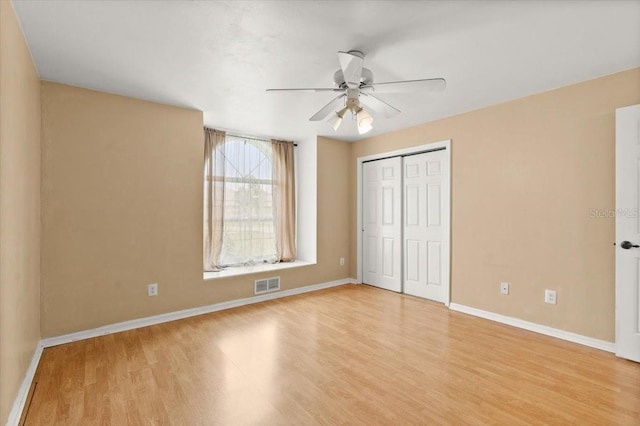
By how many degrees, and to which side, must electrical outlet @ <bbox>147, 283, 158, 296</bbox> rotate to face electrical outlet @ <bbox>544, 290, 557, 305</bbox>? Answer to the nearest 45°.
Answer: approximately 45° to its left

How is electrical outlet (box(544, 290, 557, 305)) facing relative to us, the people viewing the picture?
facing the viewer

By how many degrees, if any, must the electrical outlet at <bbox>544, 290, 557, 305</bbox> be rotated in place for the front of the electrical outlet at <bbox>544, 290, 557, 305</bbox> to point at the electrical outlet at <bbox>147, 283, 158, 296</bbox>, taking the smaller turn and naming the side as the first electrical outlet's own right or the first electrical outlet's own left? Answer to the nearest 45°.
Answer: approximately 45° to the first electrical outlet's own right

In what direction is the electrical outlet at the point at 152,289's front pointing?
toward the camera

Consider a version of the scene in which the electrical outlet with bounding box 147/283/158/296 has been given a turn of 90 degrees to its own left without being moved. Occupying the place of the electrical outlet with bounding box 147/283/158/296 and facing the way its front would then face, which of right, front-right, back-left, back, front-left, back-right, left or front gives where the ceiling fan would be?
front-right

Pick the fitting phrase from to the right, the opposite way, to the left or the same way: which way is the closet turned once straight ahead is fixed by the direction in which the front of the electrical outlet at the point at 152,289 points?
to the right

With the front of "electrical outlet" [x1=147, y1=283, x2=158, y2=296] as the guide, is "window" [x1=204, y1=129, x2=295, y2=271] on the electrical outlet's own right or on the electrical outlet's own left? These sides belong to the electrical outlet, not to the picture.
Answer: on the electrical outlet's own left

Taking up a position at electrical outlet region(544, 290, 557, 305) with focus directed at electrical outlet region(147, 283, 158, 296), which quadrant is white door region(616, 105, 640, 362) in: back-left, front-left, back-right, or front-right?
back-left

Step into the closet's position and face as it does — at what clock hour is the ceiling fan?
The ceiling fan is roughly at 11 o'clock from the closet.

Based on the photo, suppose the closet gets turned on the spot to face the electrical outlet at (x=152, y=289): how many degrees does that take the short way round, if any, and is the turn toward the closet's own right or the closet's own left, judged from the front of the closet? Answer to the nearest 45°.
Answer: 0° — it already faces it

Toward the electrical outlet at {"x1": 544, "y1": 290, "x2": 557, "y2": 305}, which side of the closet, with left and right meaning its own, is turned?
left

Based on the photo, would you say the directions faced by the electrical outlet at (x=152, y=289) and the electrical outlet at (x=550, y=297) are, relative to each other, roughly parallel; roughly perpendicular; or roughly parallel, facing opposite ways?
roughly perpendicular

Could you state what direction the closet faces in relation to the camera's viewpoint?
facing the viewer and to the left of the viewer

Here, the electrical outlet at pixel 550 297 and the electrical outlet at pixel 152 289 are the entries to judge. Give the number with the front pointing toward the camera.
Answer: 2

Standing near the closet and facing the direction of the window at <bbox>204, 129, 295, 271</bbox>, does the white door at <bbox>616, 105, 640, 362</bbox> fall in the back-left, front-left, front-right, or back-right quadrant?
back-left

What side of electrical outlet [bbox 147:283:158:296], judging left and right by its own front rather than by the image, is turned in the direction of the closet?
left
